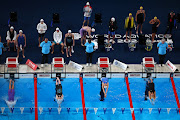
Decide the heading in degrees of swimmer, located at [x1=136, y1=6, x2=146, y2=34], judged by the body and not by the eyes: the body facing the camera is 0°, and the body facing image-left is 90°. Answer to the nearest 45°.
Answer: approximately 0°

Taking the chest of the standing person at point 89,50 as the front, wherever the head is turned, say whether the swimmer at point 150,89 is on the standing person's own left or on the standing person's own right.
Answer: on the standing person's own left

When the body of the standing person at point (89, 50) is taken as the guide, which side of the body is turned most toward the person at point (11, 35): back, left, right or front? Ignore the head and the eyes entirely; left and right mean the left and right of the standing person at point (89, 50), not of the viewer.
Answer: right

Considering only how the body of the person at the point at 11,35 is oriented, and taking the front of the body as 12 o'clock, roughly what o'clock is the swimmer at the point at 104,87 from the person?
The swimmer is roughly at 10 o'clock from the person.
